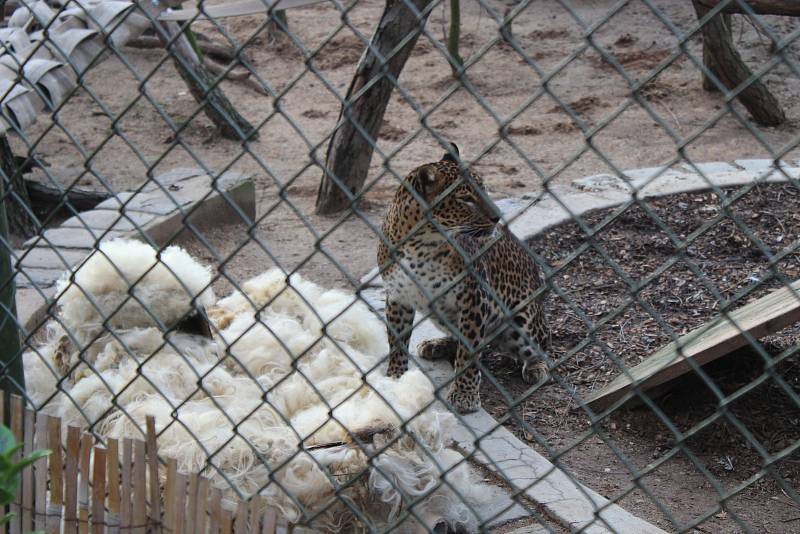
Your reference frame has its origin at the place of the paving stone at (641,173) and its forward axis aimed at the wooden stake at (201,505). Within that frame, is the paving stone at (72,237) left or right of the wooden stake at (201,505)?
right

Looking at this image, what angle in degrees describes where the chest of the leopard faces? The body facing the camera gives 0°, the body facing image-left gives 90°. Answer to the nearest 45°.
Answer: approximately 45°

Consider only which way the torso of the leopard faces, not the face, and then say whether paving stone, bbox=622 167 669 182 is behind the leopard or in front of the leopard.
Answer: behind

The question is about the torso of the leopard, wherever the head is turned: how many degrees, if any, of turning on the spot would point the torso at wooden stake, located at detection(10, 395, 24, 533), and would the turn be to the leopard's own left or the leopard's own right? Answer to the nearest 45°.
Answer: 0° — it already faces it

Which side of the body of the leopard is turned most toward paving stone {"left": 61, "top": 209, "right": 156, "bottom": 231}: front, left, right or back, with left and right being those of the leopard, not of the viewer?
right

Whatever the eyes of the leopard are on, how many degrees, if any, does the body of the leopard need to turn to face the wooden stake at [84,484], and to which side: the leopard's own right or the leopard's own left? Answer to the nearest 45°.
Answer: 0° — it already faces it

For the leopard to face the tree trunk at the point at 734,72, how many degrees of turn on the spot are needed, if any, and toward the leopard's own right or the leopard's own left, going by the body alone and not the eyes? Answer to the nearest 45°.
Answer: approximately 180°

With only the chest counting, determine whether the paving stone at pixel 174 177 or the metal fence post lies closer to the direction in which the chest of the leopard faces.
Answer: the metal fence post

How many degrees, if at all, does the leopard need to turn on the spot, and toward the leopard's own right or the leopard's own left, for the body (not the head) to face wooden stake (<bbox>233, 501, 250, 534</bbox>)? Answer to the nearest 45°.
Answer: approximately 45° to the leopard's own left

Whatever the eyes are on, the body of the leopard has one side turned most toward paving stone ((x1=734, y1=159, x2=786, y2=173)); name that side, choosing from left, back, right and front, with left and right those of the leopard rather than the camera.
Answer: back

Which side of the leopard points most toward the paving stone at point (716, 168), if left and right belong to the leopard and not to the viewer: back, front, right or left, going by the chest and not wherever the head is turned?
back

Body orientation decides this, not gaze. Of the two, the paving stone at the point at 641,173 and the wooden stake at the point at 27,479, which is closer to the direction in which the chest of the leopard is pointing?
the wooden stake

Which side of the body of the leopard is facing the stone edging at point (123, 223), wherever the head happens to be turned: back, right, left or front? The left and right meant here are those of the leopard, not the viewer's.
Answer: right
